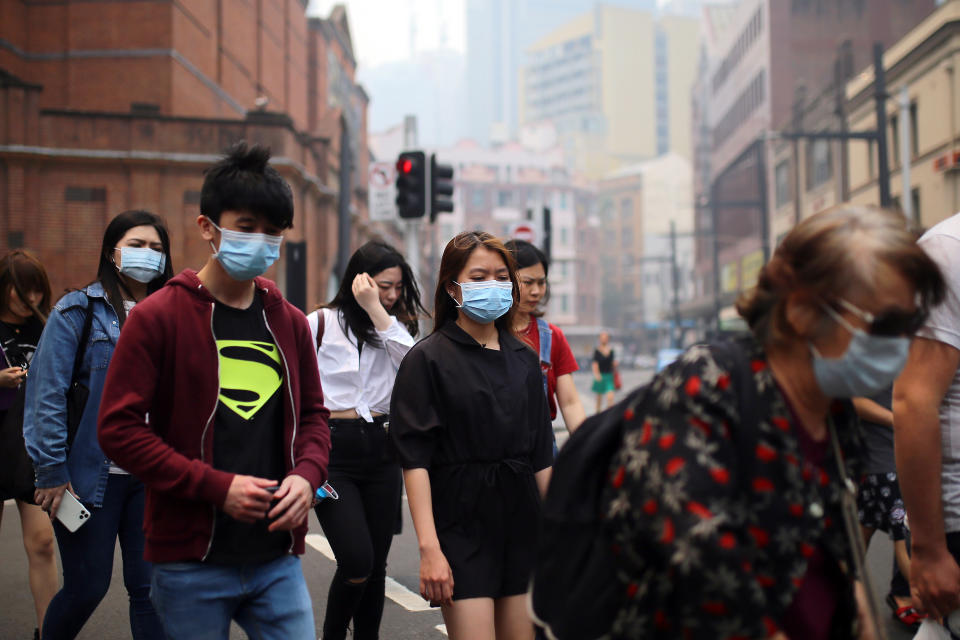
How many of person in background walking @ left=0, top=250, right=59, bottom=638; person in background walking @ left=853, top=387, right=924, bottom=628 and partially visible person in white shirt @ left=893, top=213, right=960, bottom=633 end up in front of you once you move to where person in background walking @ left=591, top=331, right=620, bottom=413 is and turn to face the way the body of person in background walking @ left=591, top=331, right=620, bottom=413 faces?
3

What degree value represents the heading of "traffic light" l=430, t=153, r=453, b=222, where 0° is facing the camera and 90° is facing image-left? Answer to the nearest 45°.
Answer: approximately 270°

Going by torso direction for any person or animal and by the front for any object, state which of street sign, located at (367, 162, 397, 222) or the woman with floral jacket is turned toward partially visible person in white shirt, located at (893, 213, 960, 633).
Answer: the street sign

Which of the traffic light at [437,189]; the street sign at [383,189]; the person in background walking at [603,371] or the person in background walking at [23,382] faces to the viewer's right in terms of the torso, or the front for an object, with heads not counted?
the traffic light

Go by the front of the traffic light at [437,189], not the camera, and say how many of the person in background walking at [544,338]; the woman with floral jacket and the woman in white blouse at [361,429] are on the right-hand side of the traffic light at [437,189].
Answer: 3

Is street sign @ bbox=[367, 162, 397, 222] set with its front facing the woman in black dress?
yes
